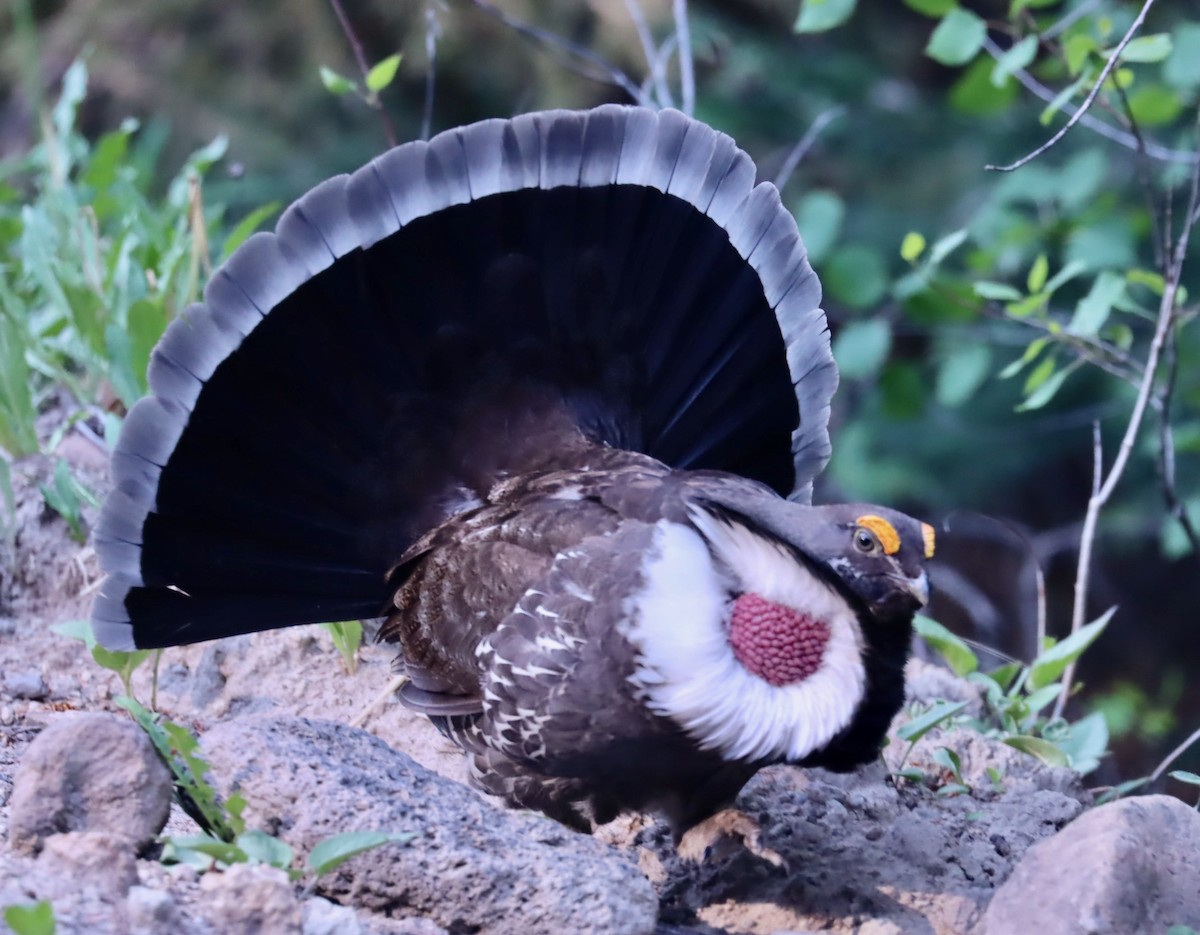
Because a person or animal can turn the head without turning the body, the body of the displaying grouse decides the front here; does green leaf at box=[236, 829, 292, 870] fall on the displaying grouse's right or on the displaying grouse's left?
on the displaying grouse's right

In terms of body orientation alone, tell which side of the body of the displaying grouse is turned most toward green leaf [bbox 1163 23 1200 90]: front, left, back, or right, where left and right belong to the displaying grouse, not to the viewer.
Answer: left

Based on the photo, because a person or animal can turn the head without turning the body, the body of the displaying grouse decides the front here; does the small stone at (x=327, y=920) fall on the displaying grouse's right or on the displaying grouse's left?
on the displaying grouse's right

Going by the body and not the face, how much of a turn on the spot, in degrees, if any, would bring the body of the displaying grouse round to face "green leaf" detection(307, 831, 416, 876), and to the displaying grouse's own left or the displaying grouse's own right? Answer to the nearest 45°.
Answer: approximately 45° to the displaying grouse's own right

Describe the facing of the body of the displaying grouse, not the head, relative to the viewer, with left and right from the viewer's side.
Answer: facing the viewer and to the right of the viewer

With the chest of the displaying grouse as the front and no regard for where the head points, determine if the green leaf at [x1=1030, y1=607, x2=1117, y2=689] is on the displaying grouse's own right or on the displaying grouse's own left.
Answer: on the displaying grouse's own left

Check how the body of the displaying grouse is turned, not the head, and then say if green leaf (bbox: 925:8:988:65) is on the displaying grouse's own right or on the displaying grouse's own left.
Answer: on the displaying grouse's own left

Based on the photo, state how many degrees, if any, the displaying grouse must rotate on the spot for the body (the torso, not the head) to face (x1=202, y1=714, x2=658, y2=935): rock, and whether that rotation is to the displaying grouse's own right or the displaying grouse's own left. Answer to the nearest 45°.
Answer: approximately 45° to the displaying grouse's own right

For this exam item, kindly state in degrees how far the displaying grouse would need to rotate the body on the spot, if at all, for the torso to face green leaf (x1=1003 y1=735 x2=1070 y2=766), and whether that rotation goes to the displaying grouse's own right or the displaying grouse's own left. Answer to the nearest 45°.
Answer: approximately 45° to the displaying grouse's own left

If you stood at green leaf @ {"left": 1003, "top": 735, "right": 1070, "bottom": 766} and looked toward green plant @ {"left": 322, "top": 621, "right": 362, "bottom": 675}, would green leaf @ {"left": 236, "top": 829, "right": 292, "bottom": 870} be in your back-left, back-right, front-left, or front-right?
front-left
